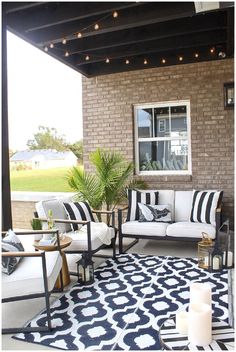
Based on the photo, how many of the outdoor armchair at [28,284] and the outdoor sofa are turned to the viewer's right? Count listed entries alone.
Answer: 1

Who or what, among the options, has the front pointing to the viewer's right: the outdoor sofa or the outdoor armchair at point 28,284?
the outdoor armchair

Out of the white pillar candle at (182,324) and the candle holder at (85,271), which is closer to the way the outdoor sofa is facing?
the white pillar candle

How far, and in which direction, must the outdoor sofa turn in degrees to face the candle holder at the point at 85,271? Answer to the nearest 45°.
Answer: approximately 45° to its right

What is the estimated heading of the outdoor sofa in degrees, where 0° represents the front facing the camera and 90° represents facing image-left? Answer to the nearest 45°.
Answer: approximately 0°

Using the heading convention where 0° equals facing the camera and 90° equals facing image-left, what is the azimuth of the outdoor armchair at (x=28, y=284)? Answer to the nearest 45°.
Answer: approximately 270°

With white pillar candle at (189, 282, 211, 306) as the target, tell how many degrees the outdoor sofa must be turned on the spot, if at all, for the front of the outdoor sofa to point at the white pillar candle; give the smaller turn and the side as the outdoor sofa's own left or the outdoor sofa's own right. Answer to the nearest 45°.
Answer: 0° — it already faces it

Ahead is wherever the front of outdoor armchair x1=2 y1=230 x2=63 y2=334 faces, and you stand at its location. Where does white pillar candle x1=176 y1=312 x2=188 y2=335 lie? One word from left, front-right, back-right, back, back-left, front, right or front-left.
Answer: front-right

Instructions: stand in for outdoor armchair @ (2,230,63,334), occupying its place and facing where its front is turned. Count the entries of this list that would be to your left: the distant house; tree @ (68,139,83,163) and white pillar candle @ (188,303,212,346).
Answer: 2

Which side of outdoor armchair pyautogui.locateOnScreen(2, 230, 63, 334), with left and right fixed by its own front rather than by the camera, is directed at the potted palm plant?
left

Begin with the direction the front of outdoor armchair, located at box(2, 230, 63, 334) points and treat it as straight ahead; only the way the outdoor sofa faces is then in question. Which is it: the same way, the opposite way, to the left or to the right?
to the right

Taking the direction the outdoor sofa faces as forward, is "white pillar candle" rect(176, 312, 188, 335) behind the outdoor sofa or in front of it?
in front

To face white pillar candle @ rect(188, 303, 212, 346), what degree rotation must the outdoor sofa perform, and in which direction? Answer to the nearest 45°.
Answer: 0° — it already faces it

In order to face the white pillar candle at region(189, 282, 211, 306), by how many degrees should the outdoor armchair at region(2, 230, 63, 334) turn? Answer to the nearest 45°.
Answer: approximately 45° to its right

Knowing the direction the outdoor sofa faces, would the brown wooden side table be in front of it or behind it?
in front
